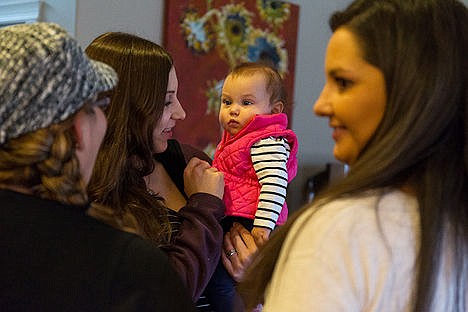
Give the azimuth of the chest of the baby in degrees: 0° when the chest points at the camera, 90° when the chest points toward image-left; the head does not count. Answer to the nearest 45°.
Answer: approximately 45°

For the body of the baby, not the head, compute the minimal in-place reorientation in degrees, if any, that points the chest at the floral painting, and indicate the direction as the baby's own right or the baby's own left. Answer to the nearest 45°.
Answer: approximately 135° to the baby's own right
